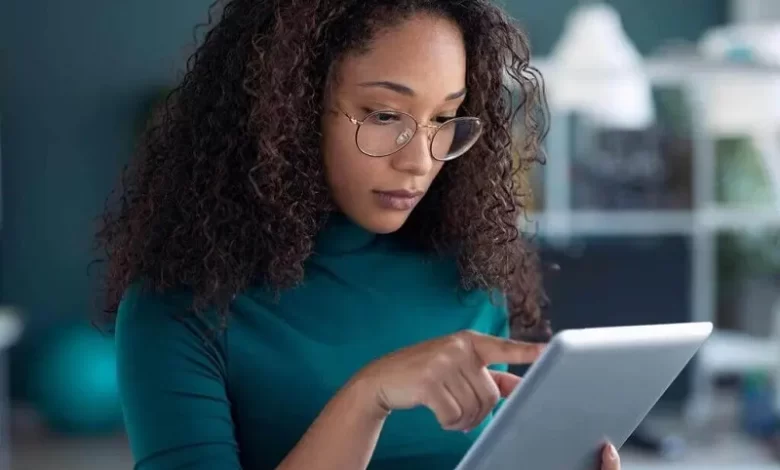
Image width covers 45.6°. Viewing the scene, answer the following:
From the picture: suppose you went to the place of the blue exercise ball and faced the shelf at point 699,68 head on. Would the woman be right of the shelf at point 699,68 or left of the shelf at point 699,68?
right

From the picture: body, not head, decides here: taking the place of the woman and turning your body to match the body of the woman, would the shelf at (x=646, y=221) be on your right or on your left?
on your left

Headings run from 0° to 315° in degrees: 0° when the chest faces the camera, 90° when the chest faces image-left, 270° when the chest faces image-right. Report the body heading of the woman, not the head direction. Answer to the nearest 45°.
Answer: approximately 315°

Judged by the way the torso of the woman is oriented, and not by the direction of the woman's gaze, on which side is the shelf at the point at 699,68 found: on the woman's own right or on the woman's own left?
on the woman's own left

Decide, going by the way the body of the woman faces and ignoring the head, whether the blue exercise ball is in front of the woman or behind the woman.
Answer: behind
